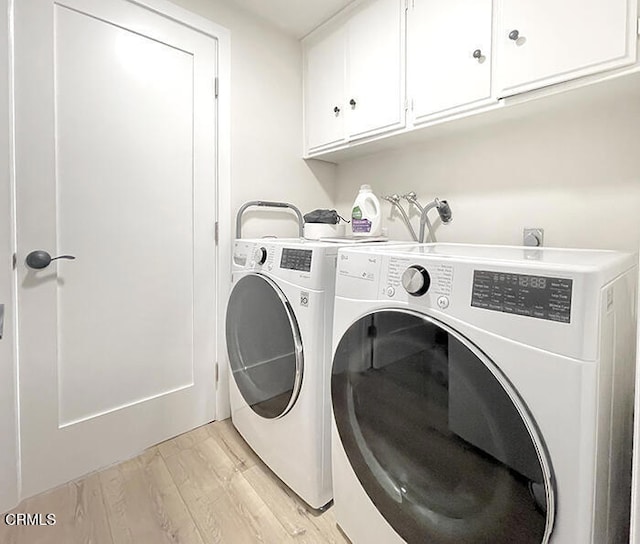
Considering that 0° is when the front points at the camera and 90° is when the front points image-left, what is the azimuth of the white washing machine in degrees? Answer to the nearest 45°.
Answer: approximately 45°

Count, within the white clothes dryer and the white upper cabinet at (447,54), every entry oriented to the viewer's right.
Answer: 0

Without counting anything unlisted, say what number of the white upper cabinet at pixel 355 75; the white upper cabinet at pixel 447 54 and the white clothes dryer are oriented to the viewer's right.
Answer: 0

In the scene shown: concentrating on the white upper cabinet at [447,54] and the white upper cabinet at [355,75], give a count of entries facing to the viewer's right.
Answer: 0

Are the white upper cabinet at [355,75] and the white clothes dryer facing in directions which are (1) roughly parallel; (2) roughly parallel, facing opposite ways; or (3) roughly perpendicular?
roughly parallel

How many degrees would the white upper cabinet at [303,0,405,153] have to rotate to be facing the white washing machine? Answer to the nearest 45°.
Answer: approximately 45° to its left

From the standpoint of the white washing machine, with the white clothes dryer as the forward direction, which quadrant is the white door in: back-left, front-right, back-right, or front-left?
front-left

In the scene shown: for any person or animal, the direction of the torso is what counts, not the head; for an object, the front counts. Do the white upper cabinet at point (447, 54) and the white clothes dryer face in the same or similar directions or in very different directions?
same or similar directions

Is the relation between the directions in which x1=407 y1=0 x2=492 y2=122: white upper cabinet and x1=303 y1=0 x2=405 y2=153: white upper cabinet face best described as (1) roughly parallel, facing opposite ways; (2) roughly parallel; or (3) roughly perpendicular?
roughly parallel

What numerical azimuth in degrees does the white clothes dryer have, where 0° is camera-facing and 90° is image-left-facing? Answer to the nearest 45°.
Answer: approximately 45°

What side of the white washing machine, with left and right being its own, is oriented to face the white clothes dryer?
right
